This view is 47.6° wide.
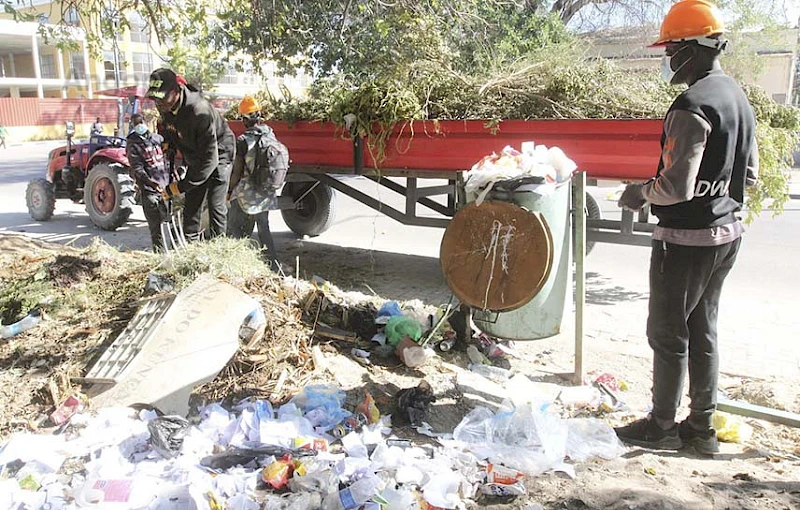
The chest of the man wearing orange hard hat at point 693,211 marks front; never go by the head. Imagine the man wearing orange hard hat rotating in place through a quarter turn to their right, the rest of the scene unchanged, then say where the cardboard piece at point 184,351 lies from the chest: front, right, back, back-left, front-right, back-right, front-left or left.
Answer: back-left

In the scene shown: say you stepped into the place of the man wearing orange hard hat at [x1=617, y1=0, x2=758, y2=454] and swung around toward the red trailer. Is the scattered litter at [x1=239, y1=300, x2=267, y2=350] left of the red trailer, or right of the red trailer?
left

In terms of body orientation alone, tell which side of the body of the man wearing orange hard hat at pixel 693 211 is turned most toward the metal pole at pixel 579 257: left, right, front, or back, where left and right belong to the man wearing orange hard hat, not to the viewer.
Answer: front

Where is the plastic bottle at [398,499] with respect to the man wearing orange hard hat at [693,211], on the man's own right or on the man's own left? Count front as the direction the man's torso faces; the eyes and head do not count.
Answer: on the man's own left

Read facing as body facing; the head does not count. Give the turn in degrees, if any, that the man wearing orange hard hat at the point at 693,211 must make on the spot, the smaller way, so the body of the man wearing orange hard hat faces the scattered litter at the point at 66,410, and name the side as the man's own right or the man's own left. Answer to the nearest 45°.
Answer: approximately 45° to the man's own left

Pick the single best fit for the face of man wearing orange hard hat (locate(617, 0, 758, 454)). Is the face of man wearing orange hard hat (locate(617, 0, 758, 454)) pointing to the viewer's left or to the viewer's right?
to the viewer's left

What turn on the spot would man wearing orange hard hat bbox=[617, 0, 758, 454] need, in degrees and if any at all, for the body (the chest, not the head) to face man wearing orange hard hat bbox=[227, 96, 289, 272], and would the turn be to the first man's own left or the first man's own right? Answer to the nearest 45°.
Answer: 0° — they already face them

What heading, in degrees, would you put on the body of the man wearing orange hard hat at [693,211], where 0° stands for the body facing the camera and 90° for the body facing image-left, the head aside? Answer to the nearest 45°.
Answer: approximately 135°
